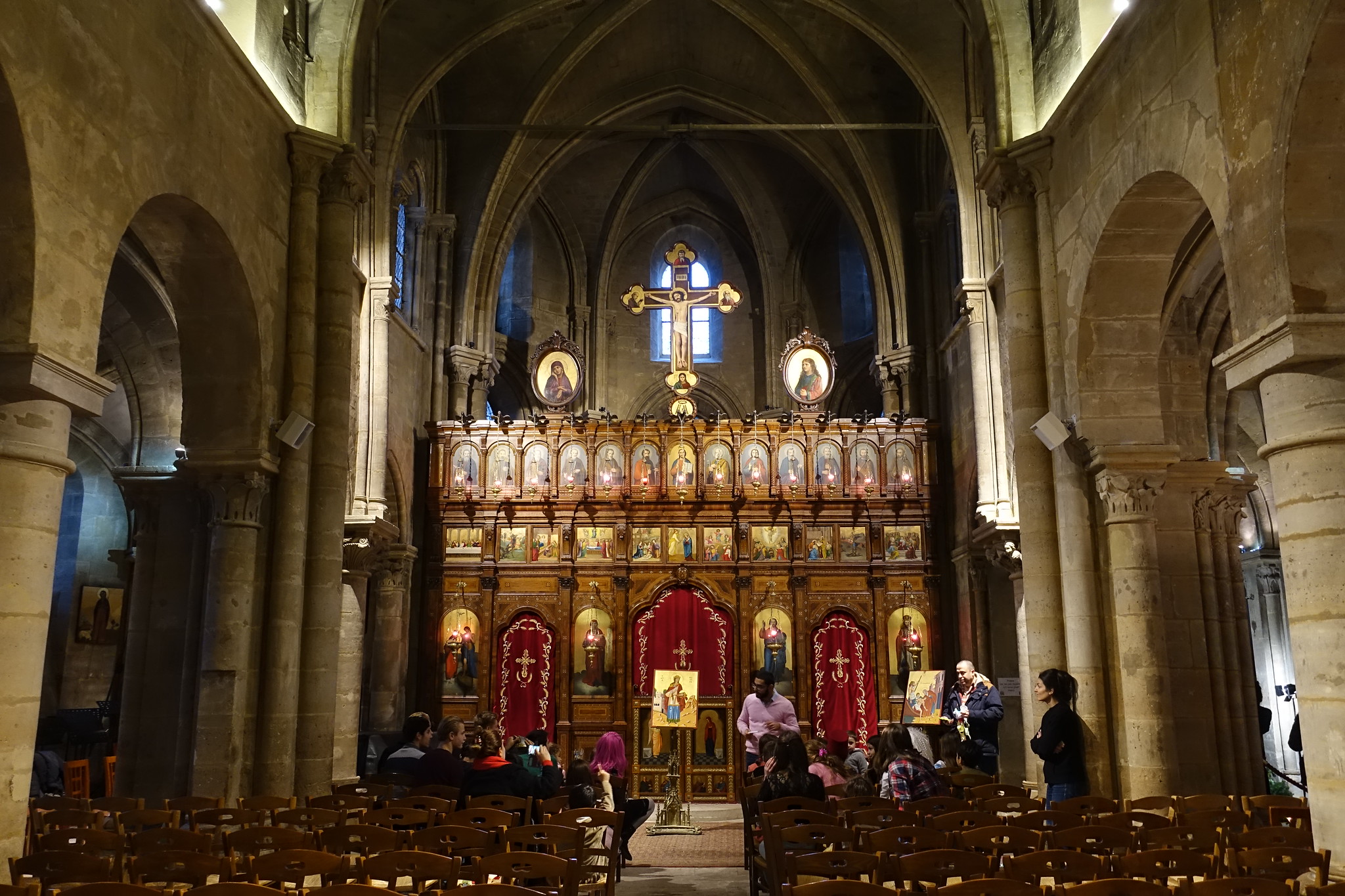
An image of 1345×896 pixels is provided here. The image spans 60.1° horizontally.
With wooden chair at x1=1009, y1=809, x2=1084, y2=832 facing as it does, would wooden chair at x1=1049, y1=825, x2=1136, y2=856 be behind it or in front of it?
behind

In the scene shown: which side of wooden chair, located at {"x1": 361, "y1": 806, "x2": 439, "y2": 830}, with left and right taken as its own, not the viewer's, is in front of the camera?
back

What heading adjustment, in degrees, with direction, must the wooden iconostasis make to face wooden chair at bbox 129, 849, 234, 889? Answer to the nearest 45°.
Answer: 0° — it already faces it

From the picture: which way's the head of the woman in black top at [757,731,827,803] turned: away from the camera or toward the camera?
away from the camera

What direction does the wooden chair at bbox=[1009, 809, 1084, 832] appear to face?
away from the camera

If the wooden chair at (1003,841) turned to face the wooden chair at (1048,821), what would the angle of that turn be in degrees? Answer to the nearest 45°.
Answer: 0° — it already faces it

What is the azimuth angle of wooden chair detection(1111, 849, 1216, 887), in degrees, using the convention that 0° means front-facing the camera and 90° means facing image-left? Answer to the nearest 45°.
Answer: approximately 180°

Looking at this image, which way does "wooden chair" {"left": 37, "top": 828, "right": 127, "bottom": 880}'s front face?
away from the camera

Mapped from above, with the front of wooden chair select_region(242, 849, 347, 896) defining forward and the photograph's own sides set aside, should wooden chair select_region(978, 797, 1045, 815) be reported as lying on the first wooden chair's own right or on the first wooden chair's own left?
on the first wooden chair's own right

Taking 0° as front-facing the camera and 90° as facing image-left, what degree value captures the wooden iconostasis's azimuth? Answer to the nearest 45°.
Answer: approximately 0°

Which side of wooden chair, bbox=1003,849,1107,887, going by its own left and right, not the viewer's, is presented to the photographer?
back

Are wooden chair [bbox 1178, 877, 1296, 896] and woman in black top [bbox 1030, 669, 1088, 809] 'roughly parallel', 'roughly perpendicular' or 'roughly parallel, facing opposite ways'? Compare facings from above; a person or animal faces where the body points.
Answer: roughly perpendicular

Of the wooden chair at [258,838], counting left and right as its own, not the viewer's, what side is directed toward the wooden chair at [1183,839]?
right

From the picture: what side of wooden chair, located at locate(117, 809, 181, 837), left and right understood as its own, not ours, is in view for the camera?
back
